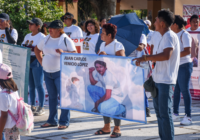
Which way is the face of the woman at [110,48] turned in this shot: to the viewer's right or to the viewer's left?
to the viewer's left

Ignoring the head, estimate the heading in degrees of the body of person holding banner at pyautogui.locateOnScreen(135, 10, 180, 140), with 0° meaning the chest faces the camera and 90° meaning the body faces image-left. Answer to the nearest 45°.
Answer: approximately 90°

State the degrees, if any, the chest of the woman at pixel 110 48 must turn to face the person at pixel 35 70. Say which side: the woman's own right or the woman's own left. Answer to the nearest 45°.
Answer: approximately 90° to the woman's own right

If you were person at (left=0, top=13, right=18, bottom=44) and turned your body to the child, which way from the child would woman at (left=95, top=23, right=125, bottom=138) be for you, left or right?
left

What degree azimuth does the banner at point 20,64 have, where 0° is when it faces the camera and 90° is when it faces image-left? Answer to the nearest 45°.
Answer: approximately 45°

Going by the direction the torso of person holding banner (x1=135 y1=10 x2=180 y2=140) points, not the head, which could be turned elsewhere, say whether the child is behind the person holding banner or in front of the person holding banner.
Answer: in front

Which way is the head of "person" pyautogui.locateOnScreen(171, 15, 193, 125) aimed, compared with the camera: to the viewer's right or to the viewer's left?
to the viewer's left
